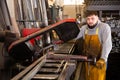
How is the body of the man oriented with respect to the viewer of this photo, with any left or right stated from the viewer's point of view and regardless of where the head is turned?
facing the viewer and to the left of the viewer
